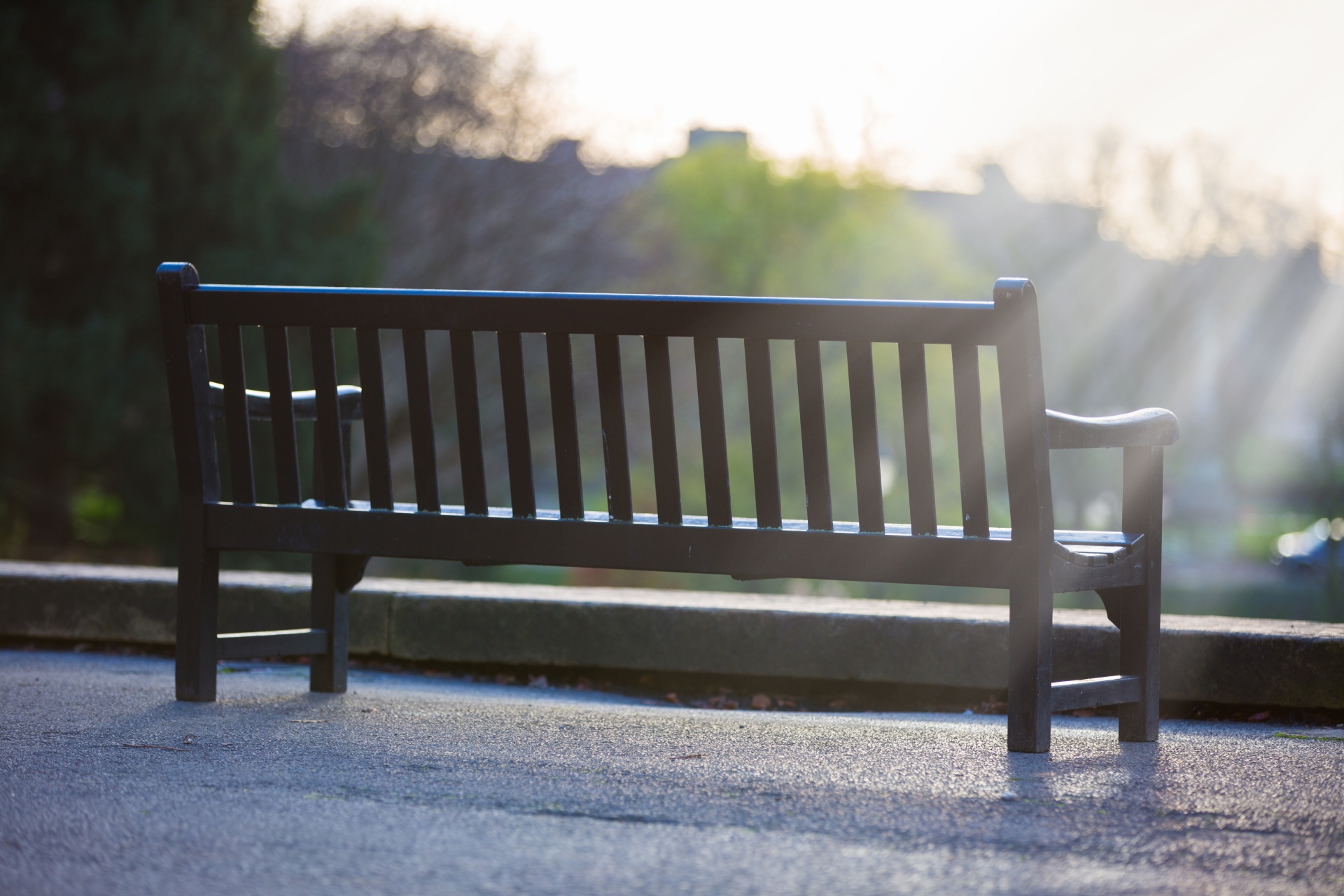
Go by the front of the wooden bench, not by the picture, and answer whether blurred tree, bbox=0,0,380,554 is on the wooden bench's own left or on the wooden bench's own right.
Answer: on the wooden bench's own left

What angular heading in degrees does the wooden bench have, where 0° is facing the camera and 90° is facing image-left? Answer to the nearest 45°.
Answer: approximately 225°

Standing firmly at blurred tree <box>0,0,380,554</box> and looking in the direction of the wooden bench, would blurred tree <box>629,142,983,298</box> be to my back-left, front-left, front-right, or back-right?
back-left

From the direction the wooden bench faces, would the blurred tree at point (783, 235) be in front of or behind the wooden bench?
in front

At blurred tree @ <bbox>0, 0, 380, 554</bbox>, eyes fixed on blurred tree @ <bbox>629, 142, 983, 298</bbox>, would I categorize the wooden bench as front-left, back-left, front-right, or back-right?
back-right
